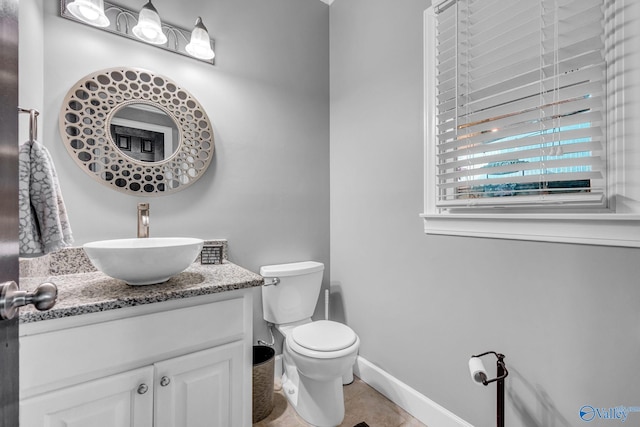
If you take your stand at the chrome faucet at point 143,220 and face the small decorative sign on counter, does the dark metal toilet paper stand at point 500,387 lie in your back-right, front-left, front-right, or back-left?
front-right

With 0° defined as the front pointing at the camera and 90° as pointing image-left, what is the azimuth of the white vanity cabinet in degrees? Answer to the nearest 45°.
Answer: approximately 315°

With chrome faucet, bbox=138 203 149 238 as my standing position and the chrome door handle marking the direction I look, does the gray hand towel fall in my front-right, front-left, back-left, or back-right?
front-right

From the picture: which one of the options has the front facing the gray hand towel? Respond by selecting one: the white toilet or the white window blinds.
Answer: the white window blinds

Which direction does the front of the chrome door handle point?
to the viewer's right

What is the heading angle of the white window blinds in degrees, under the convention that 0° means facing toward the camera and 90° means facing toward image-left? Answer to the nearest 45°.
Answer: approximately 45°

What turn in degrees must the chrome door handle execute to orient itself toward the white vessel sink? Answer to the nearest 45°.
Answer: approximately 45° to its left

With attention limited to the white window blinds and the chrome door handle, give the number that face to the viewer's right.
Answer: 1

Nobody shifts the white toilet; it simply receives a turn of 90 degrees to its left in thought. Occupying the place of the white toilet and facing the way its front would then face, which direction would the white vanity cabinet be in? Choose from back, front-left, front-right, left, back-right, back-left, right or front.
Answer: back

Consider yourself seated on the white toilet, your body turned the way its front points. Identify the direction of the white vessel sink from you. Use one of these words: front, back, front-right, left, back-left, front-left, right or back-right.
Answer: right

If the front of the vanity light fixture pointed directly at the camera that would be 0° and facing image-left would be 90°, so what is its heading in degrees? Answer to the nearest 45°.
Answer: approximately 315°

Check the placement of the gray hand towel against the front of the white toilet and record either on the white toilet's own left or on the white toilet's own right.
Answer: on the white toilet's own right

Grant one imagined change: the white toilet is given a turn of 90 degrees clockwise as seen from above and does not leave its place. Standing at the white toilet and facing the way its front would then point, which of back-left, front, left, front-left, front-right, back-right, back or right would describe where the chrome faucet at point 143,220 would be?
front-right
